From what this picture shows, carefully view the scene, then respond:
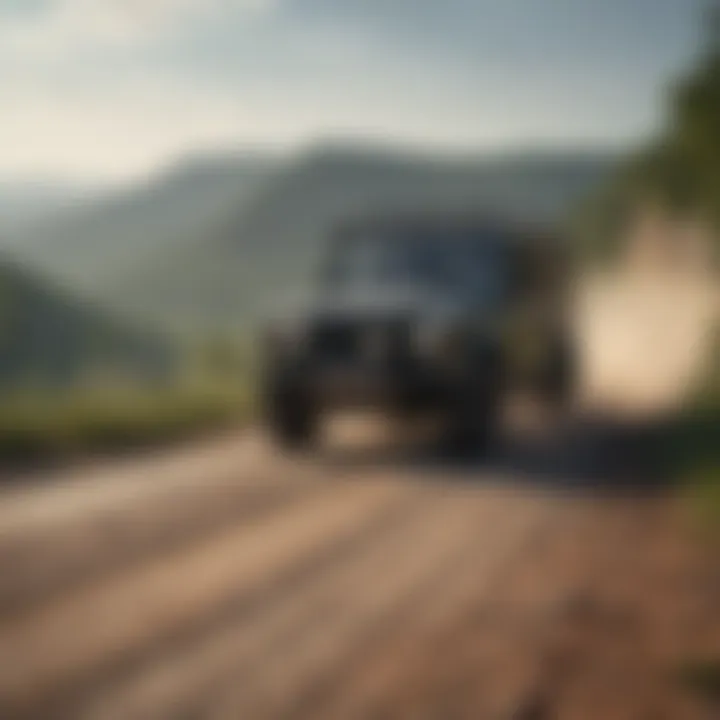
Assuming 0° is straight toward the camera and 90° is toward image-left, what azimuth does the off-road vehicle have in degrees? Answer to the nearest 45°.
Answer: approximately 45°
